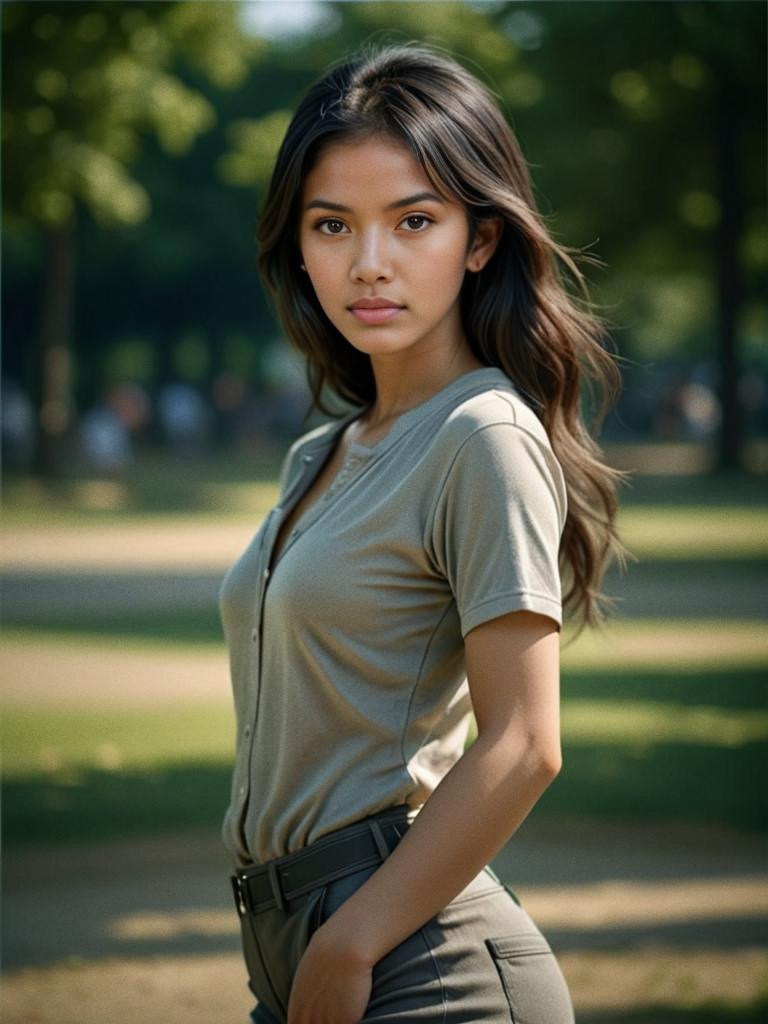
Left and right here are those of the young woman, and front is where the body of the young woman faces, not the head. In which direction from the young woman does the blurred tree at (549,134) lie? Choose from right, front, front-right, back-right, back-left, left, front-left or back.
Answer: back-right

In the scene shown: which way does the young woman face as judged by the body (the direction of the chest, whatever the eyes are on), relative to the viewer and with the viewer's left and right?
facing the viewer and to the left of the viewer

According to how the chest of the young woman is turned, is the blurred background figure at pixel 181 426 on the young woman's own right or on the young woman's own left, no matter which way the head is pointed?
on the young woman's own right

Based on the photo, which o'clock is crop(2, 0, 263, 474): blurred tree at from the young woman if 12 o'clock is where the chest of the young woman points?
The blurred tree is roughly at 4 o'clock from the young woman.
